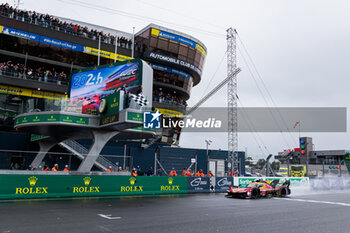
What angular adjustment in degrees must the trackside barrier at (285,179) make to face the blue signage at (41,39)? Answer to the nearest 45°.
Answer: approximately 90° to its right

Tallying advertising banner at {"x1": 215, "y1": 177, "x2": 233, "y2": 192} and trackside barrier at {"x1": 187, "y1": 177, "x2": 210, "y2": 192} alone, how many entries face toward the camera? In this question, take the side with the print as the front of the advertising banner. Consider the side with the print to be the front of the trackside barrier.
2

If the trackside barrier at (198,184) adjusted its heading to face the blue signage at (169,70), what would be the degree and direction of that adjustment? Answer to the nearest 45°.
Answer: approximately 180°

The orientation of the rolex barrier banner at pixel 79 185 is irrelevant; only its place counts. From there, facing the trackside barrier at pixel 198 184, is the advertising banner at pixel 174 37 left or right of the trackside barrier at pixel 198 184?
left

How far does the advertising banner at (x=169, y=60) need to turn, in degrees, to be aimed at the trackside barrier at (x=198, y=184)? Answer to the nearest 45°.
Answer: approximately 45° to its right

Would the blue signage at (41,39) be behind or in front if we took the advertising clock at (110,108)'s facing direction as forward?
behind

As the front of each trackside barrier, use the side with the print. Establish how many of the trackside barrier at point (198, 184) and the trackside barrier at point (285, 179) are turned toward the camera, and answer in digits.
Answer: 2

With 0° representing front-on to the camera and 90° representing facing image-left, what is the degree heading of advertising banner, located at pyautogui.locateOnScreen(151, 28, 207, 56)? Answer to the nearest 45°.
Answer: approximately 315°

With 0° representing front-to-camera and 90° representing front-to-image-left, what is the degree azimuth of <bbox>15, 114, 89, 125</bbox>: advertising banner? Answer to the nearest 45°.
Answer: approximately 0°
